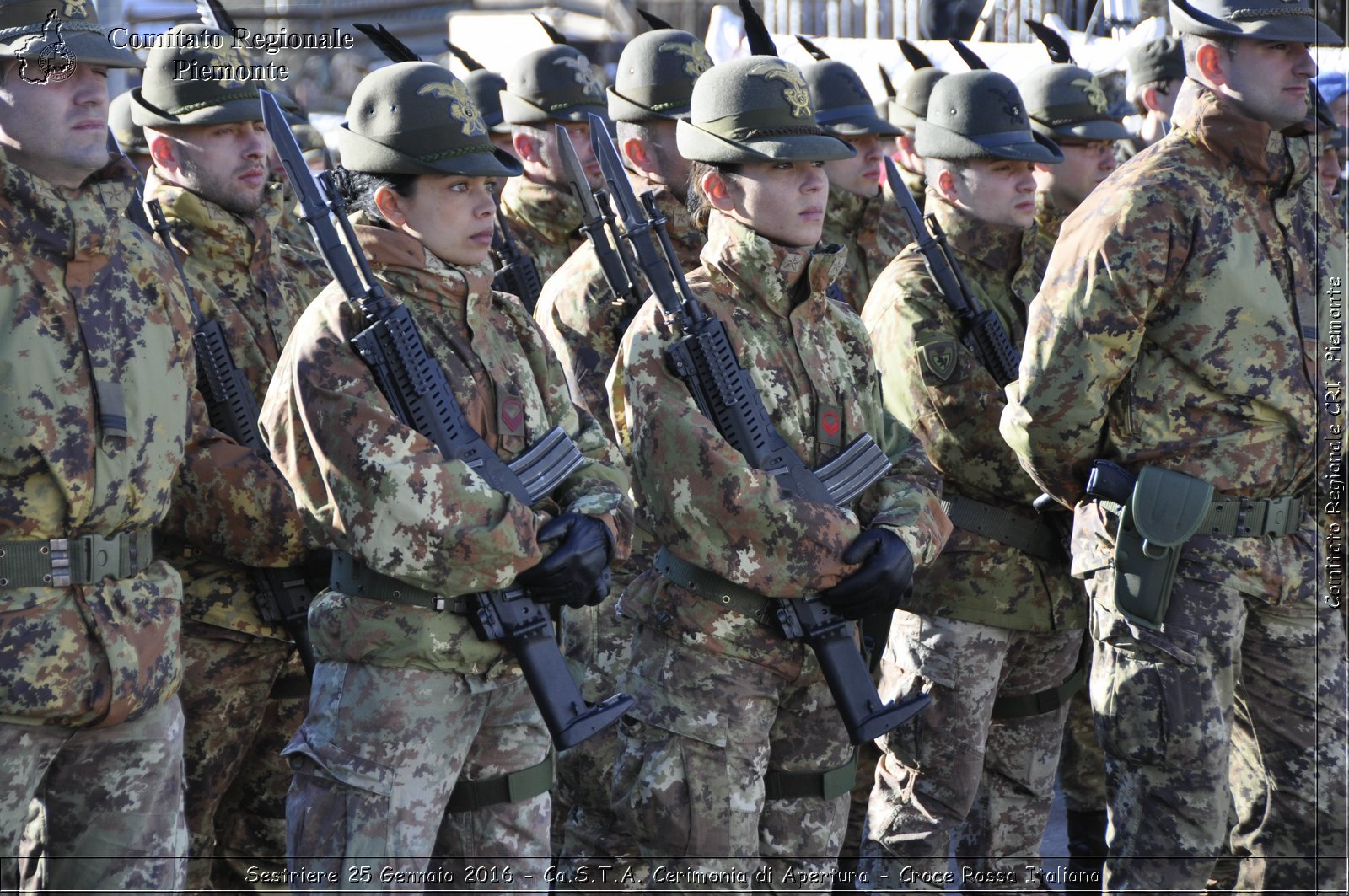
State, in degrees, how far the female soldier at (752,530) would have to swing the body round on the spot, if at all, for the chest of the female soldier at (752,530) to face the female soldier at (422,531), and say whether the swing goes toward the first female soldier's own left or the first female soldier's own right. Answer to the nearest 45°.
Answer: approximately 90° to the first female soldier's own right

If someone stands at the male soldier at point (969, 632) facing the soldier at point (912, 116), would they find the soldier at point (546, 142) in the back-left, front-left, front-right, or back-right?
front-left

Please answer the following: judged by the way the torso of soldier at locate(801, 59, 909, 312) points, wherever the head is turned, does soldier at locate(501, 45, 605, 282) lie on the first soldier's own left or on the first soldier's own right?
on the first soldier's own right

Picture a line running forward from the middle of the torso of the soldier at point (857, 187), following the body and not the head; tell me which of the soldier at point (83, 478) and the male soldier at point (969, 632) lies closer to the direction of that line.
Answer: the male soldier

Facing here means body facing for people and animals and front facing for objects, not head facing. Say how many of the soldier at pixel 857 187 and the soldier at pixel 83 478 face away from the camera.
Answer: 0

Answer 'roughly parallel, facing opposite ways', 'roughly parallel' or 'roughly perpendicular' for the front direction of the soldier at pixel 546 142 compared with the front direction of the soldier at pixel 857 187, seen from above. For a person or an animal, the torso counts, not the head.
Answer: roughly parallel

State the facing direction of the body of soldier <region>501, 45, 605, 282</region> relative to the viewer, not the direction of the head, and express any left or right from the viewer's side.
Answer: facing the viewer and to the right of the viewer

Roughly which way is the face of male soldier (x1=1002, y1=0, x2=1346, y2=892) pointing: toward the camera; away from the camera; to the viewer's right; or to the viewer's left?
to the viewer's right

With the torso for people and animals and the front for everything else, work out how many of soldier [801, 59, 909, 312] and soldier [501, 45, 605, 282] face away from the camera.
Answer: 0
